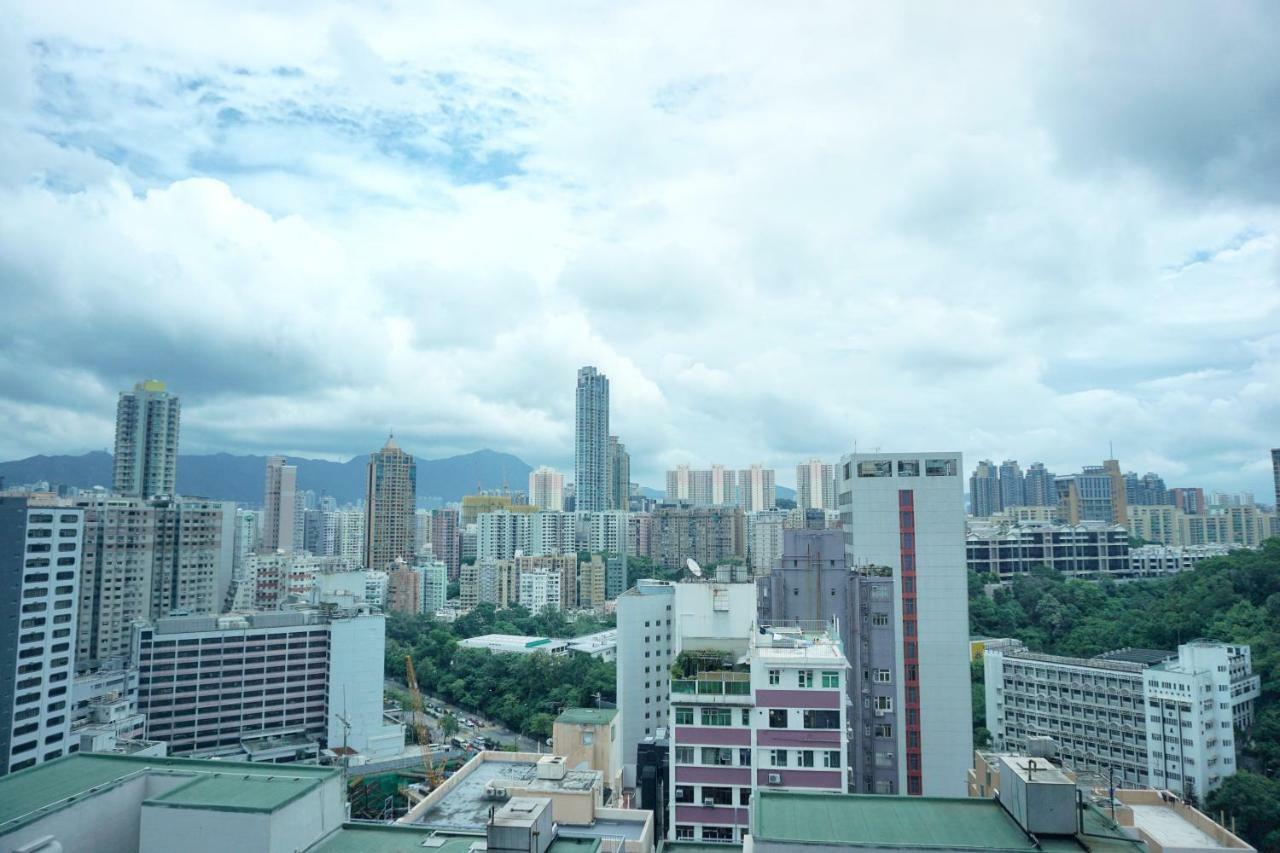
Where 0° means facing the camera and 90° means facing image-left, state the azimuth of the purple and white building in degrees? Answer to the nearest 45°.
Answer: approximately 0°

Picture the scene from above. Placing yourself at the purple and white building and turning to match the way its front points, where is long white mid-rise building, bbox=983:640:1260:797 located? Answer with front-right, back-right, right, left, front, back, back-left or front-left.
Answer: back-left

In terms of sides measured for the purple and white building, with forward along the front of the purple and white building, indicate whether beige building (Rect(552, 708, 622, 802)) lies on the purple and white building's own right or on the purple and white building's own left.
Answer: on the purple and white building's own right

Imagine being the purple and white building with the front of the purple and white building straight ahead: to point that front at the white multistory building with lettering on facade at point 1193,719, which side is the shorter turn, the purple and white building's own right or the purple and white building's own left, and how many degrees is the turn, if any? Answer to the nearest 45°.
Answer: approximately 135° to the purple and white building's own left

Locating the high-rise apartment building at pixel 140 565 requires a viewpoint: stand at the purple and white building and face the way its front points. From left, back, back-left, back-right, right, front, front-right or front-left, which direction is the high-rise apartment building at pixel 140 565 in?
back-right

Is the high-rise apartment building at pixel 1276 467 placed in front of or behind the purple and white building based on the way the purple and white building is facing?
behind
